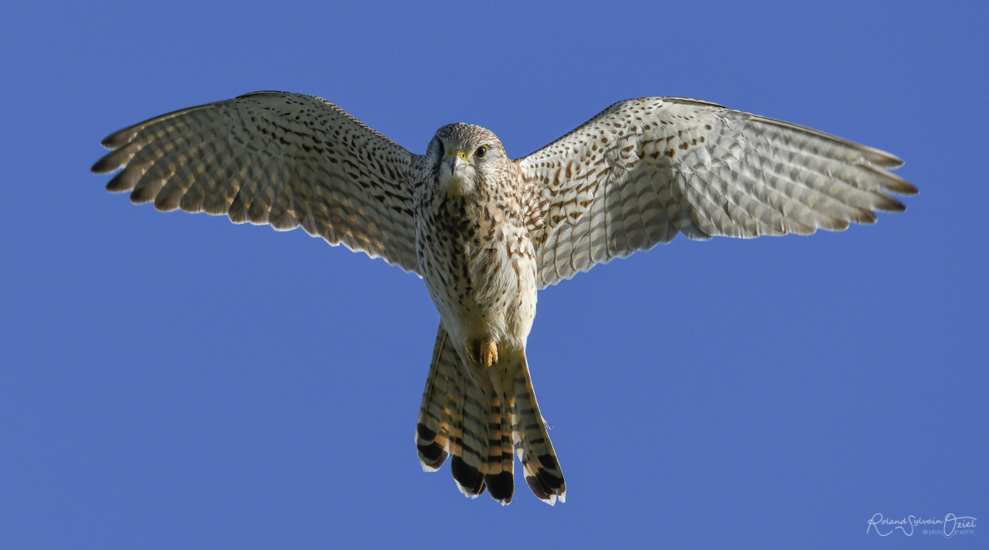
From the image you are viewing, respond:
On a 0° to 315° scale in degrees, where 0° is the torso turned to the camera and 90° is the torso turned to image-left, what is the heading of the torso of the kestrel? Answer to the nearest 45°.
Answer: approximately 0°
